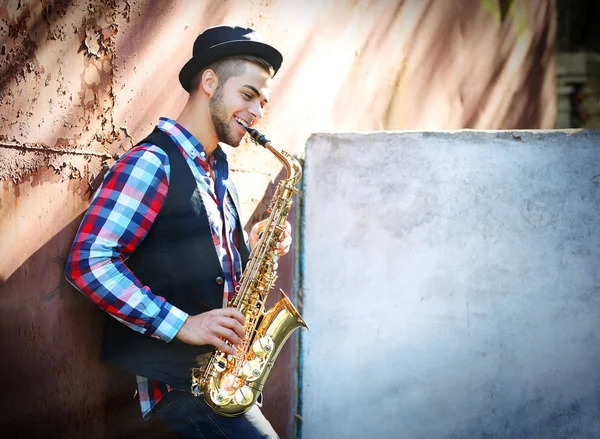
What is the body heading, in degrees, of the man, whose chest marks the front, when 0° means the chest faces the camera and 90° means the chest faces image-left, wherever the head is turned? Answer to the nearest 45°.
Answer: approximately 315°
